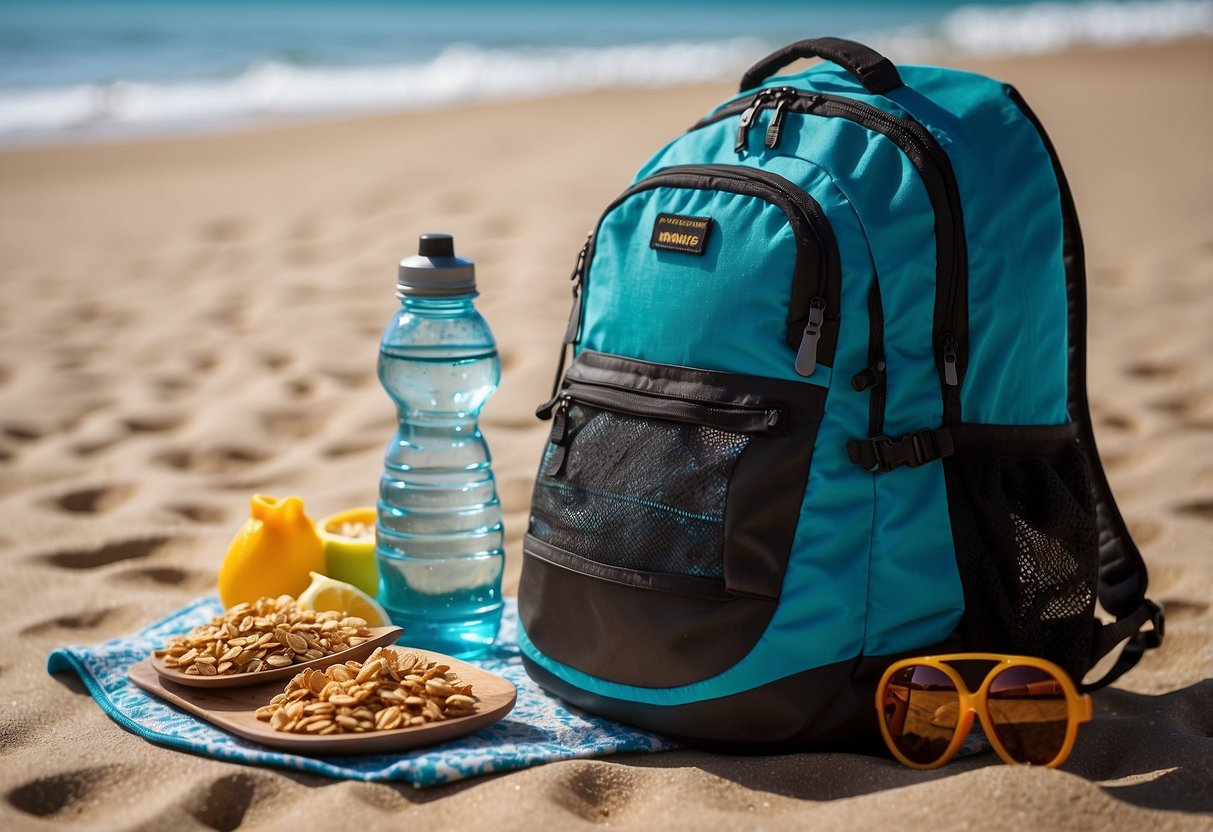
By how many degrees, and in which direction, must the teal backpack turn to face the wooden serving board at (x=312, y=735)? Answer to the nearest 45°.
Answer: approximately 45° to its right

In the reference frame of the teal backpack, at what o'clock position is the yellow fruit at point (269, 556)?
The yellow fruit is roughly at 2 o'clock from the teal backpack.

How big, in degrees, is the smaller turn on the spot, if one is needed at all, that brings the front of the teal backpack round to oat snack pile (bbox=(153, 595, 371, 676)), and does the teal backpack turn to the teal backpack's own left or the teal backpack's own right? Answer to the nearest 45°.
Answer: approximately 45° to the teal backpack's own right

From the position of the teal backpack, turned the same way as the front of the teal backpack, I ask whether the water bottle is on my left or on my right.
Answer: on my right

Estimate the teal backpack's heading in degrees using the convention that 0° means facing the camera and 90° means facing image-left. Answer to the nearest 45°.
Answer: approximately 45°

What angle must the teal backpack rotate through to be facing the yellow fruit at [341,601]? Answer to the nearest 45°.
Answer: approximately 45° to its right

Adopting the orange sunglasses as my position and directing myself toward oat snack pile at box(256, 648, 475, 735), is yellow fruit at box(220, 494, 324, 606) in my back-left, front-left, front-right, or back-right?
front-right
